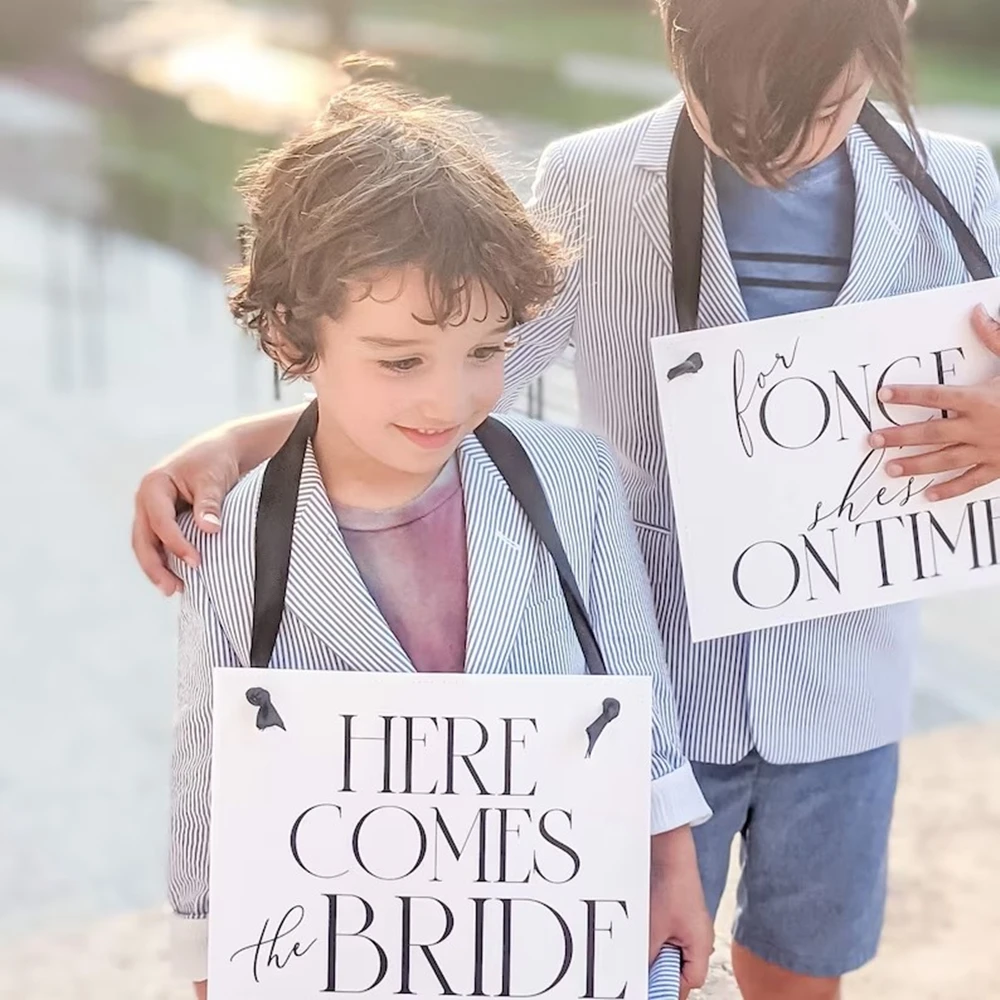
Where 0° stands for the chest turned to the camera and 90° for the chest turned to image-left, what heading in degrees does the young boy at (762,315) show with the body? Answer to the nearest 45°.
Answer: approximately 0°

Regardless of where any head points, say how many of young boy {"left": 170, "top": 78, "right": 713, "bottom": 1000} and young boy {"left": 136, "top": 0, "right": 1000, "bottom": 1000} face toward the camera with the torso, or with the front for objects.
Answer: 2
